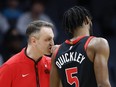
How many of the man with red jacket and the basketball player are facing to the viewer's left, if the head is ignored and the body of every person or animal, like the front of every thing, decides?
0

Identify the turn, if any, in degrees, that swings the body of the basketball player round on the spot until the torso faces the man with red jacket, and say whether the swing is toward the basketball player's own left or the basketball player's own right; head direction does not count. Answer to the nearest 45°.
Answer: approximately 90° to the basketball player's own left

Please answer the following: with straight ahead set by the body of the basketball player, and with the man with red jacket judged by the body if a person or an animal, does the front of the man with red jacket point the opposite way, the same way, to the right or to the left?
to the right

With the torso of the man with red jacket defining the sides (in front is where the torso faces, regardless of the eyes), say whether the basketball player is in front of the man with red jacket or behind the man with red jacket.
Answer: in front

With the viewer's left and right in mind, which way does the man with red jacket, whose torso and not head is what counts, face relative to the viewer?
facing the viewer and to the right of the viewer

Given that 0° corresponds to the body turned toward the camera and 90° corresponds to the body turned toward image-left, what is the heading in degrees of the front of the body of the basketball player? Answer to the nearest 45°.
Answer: approximately 225°
